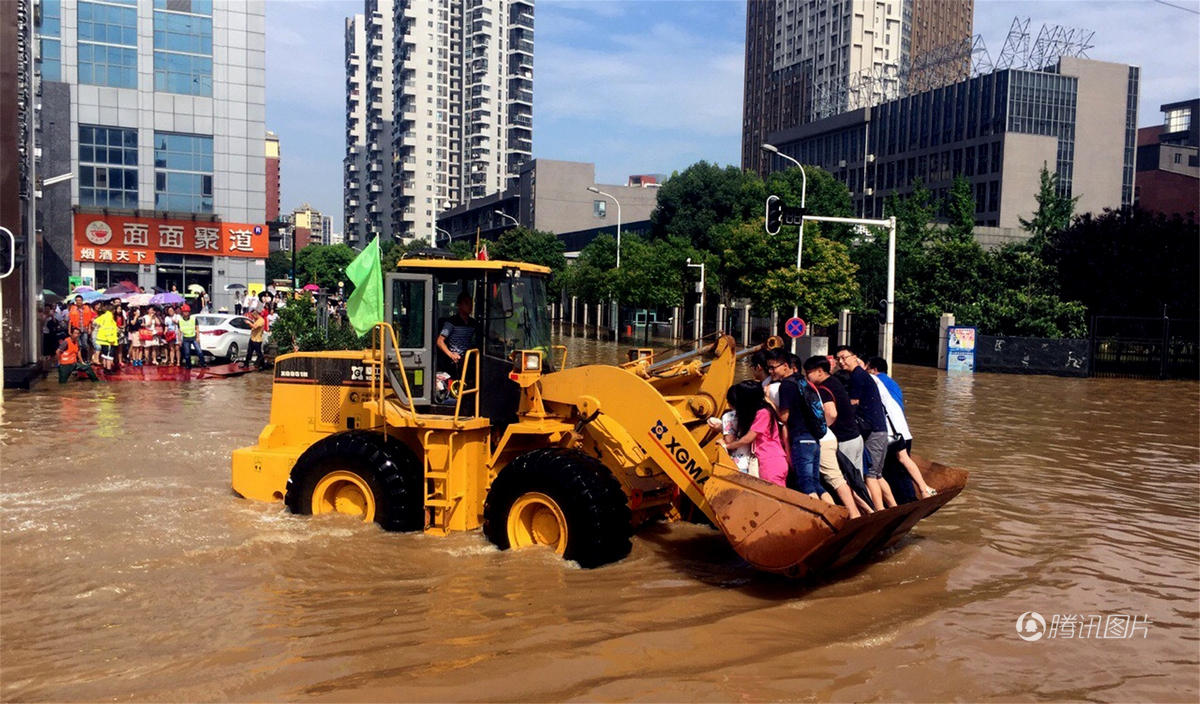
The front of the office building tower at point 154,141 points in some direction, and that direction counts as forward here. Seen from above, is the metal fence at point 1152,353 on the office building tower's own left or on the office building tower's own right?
on the office building tower's own left

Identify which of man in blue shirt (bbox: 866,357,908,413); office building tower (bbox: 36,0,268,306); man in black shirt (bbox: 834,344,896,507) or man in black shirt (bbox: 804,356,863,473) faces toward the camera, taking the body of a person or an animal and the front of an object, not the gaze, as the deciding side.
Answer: the office building tower

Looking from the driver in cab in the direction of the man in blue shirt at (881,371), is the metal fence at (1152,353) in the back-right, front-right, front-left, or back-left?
front-left

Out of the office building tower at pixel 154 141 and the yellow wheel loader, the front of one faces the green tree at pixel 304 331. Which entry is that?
the office building tower

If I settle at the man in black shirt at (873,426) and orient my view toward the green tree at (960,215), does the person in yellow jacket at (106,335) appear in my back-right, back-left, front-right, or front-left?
front-left

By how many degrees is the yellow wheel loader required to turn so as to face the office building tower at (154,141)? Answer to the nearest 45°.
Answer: approximately 180°

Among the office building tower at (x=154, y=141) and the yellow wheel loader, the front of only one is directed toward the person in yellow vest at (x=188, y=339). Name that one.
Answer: the office building tower

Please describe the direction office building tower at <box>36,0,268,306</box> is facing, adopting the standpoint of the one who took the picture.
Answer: facing the viewer

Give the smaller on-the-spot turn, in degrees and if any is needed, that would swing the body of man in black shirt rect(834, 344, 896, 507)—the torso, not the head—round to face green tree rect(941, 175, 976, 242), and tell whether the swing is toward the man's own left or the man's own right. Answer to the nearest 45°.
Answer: approximately 90° to the man's own right

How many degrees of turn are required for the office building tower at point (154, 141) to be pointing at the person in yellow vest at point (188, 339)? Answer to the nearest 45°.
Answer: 0° — it already faces them

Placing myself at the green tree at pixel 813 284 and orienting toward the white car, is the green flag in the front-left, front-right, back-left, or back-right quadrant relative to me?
front-left
